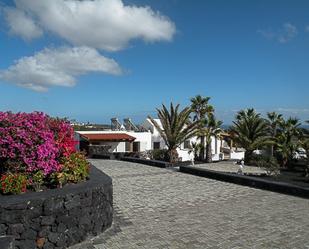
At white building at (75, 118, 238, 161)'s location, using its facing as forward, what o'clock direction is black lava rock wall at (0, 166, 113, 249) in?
The black lava rock wall is roughly at 12 o'clock from the white building.

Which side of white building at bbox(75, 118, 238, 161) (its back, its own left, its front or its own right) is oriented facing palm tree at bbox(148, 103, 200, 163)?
front

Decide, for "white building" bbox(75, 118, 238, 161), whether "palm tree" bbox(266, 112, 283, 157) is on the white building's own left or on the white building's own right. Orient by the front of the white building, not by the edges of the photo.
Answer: on the white building's own left

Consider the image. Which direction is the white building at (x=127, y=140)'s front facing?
toward the camera

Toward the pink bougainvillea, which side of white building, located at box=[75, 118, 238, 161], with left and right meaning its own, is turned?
front

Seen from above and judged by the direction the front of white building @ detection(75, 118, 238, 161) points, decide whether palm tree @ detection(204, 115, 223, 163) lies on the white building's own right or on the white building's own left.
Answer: on the white building's own left

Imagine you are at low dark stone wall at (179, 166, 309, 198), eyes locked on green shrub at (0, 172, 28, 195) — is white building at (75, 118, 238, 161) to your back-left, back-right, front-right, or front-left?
back-right
